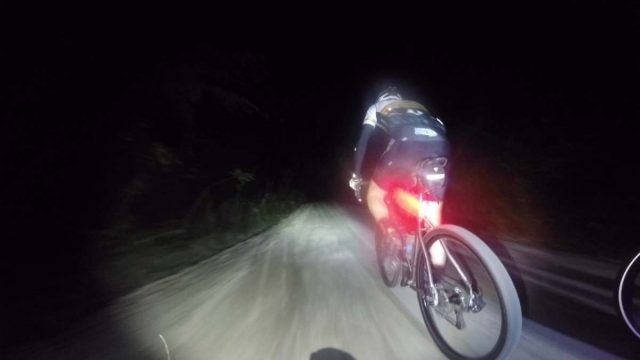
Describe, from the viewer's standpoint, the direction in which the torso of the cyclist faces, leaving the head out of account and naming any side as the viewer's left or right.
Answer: facing away from the viewer and to the left of the viewer
